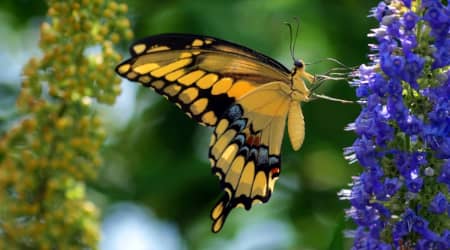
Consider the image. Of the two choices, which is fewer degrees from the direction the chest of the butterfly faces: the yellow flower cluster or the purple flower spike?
the purple flower spike

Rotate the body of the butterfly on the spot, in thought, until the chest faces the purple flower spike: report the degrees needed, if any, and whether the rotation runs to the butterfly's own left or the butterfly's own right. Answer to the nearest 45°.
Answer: approximately 45° to the butterfly's own right

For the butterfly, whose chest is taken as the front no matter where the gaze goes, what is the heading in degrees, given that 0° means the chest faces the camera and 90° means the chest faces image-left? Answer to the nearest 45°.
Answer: approximately 270°
